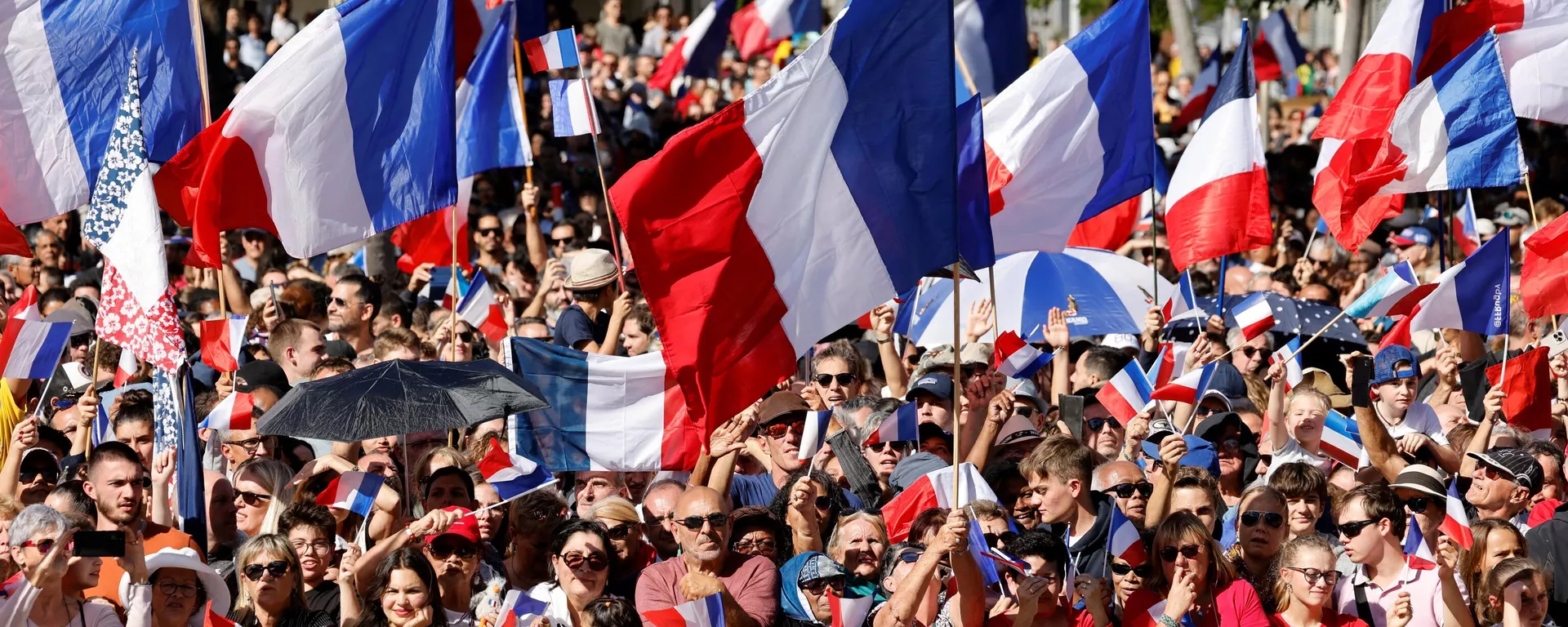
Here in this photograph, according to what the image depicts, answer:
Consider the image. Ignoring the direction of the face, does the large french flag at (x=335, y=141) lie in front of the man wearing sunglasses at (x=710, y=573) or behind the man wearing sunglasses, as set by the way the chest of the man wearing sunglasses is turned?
behind

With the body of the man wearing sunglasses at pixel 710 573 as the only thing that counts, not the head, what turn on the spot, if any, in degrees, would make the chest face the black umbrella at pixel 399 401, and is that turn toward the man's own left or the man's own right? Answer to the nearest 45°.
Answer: approximately 135° to the man's own right

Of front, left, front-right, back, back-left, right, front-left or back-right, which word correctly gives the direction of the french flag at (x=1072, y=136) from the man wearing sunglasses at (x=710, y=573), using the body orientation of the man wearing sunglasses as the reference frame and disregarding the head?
back-left

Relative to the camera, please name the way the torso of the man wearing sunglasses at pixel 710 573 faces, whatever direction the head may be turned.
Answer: toward the camera

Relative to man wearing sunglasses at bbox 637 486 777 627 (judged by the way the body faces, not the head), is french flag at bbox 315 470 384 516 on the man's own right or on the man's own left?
on the man's own right

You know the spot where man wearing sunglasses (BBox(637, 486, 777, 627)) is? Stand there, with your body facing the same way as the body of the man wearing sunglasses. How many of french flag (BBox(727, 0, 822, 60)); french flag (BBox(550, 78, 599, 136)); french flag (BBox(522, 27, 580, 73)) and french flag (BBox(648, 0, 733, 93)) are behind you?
4

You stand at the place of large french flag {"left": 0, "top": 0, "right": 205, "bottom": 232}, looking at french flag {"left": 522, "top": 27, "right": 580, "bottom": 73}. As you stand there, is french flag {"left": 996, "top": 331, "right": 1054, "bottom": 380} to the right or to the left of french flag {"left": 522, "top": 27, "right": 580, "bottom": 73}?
right

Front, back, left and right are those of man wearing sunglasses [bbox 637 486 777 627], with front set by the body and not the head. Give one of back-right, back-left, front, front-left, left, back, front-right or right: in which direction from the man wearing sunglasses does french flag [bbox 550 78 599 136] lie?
back

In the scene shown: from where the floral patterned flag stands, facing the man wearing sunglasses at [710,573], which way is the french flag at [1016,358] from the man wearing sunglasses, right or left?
left

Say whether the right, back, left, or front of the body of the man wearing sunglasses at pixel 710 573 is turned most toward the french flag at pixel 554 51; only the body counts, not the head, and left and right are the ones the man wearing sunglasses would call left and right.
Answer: back

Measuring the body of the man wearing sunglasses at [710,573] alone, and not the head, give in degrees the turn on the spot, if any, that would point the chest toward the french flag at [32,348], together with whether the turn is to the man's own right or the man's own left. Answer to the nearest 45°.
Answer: approximately 135° to the man's own right

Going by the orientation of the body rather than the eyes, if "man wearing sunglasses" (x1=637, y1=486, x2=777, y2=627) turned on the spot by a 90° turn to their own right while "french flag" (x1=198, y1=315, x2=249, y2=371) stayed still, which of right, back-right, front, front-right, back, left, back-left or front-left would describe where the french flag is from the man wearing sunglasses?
front-right
